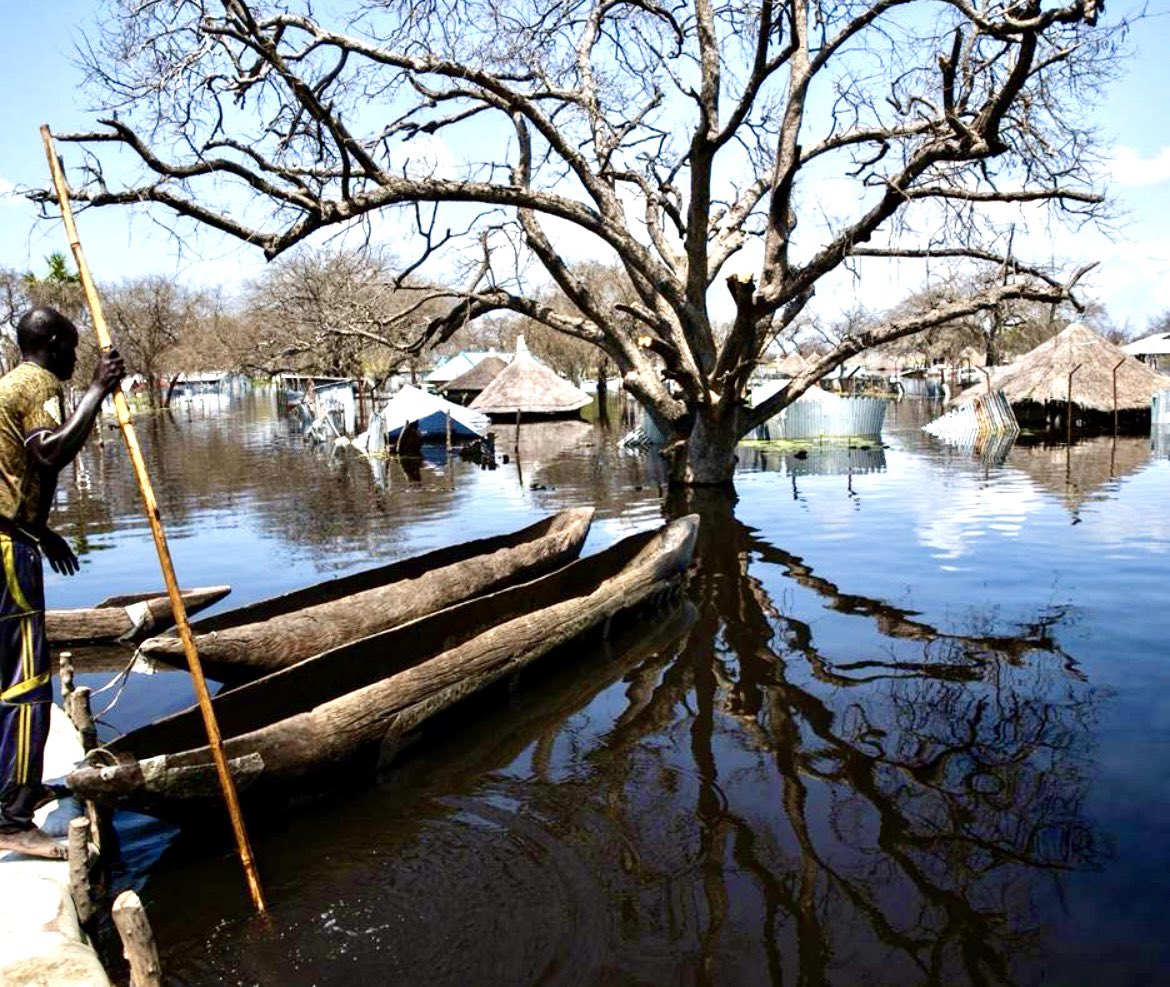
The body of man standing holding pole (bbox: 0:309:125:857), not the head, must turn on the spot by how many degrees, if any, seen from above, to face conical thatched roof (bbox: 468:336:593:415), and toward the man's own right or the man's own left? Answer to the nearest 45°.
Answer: approximately 45° to the man's own left

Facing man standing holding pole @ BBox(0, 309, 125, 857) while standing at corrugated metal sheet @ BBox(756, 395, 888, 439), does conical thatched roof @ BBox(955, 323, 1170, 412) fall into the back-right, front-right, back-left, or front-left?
back-left

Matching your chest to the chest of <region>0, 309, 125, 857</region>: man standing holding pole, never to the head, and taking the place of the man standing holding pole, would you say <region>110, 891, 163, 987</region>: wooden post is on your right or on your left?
on your right

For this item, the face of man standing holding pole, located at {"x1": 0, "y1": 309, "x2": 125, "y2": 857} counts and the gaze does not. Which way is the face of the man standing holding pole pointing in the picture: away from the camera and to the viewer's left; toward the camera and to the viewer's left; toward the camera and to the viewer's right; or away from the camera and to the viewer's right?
away from the camera and to the viewer's right

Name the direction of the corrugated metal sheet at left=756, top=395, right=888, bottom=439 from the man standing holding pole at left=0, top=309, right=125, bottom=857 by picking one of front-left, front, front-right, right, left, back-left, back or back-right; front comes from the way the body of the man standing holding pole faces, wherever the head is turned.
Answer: front-left

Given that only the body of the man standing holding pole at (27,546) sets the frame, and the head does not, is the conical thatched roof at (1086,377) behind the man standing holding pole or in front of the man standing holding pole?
in front

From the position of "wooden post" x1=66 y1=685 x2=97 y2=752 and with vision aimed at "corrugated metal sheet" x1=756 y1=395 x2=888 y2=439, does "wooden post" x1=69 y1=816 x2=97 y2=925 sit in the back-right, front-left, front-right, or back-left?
back-right

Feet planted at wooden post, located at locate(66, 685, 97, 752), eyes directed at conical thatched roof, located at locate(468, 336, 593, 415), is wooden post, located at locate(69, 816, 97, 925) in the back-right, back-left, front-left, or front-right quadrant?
back-right

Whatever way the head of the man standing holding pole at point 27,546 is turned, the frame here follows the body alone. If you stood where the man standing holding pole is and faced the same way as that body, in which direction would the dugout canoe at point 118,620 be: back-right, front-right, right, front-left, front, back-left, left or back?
left

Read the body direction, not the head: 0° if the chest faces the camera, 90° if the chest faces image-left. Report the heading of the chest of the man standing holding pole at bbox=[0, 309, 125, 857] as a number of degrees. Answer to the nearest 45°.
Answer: approximately 270°
